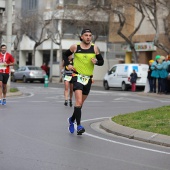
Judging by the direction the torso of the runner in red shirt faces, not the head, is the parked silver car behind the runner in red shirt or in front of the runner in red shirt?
behind

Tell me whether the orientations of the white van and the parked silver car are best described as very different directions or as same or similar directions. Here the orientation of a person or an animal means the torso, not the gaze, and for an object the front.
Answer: same or similar directions

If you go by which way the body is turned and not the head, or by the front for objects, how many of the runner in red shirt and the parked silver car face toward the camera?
1

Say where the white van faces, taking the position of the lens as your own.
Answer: facing away from the viewer and to the left of the viewer

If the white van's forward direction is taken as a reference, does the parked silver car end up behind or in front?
in front

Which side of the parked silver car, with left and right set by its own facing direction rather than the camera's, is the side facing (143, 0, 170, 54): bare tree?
back

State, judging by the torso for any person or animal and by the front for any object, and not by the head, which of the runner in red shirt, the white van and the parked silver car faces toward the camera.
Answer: the runner in red shirt

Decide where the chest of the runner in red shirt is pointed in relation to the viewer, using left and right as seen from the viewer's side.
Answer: facing the viewer

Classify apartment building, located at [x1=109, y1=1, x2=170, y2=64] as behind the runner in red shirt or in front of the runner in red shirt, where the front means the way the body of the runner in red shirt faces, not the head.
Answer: behind

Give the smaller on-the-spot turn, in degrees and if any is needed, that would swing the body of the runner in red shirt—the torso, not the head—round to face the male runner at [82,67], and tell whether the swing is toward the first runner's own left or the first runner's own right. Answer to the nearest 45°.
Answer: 0° — they already face them
